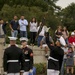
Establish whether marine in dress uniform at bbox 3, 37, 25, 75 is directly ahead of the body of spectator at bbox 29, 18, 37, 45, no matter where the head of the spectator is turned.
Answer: yes

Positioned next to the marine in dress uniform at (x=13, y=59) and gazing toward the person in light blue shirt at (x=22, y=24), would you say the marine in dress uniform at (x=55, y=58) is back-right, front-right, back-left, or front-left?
front-right

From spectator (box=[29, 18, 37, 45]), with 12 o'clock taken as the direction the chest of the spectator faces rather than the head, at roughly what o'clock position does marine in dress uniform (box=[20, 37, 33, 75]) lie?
The marine in dress uniform is roughly at 12 o'clock from the spectator.

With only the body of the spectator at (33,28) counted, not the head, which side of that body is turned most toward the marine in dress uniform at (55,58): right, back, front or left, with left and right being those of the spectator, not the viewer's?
front

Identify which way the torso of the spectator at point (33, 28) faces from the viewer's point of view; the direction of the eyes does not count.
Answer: toward the camera

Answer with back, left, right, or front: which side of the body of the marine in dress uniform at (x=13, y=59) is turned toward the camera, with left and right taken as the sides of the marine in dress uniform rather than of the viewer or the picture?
back

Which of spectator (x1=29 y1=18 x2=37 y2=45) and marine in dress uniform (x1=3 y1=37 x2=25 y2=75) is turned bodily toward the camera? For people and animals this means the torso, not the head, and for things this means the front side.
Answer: the spectator

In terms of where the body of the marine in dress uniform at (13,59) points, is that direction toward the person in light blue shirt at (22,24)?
yes

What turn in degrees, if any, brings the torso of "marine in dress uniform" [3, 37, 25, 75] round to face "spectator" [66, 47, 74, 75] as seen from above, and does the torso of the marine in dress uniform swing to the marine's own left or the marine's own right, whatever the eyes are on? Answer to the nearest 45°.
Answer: approximately 45° to the marine's own right
